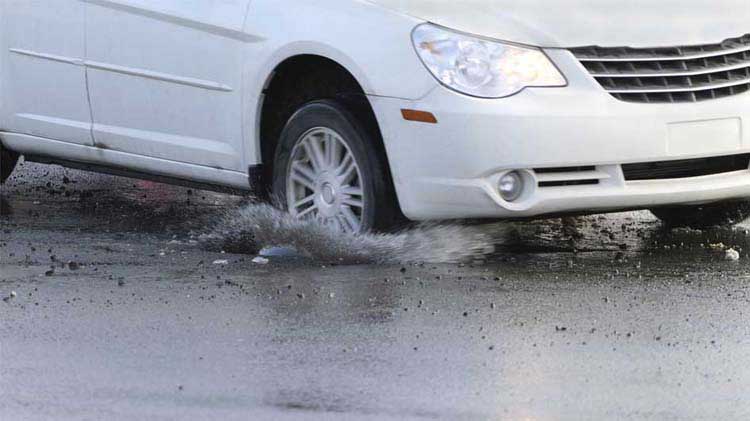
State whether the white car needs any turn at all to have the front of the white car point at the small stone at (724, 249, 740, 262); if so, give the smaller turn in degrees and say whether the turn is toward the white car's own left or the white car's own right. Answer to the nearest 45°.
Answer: approximately 45° to the white car's own left

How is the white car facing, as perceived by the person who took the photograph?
facing the viewer and to the right of the viewer
